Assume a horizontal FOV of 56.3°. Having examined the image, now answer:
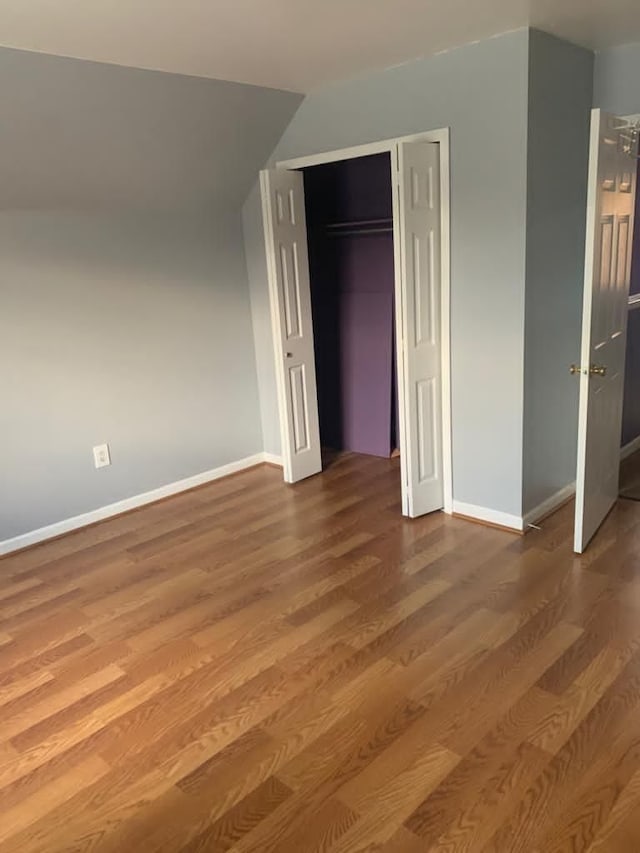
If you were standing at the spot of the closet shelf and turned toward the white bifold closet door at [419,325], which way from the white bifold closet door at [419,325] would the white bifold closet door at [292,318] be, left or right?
right

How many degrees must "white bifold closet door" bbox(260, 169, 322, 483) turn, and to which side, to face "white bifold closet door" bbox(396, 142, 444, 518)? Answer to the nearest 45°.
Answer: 0° — it already faces it

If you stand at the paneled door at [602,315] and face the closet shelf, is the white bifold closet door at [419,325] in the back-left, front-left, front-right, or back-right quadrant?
front-left

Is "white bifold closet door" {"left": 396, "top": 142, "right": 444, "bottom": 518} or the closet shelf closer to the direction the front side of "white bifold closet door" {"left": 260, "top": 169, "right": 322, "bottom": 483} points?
the white bifold closet door

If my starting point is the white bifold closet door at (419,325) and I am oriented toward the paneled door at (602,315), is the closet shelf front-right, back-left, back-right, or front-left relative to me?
back-left

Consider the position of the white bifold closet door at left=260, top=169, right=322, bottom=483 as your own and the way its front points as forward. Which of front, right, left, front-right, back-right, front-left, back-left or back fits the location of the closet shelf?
left

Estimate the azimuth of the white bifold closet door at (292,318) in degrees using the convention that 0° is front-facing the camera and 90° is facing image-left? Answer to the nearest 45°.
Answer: approximately 315°
